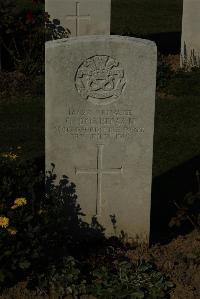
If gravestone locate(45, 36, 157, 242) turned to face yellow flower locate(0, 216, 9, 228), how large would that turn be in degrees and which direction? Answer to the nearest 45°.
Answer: approximately 45° to its right

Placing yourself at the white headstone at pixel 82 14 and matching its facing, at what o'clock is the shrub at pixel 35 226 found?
The shrub is roughly at 12 o'clock from the white headstone.

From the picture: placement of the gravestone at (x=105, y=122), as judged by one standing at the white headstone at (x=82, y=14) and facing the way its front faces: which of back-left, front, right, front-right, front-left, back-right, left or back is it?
front

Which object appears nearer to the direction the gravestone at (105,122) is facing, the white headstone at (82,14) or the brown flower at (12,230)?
the brown flower

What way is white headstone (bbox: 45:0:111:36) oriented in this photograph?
toward the camera

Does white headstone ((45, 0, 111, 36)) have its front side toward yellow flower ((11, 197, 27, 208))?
yes

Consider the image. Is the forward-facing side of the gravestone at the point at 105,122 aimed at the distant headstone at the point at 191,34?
no

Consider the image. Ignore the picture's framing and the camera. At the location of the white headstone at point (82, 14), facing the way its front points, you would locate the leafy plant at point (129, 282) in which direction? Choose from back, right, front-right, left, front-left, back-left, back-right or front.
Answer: front

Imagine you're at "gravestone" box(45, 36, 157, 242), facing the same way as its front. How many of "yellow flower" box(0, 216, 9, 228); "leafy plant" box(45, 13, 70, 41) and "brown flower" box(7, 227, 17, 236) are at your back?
1

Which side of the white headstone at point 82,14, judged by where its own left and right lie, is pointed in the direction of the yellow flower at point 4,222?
front

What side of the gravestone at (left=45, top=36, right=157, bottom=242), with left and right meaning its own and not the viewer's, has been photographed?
front

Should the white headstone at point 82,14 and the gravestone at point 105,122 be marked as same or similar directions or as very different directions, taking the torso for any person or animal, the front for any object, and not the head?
same or similar directions

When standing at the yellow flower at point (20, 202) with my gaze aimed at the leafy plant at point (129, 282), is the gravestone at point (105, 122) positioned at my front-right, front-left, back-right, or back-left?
front-left

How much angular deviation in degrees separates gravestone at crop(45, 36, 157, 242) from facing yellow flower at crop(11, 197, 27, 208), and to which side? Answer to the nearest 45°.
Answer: approximately 45° to its right
